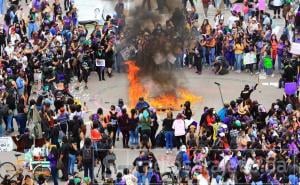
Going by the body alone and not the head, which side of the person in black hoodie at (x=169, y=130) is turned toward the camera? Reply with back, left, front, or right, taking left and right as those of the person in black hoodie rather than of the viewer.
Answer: back

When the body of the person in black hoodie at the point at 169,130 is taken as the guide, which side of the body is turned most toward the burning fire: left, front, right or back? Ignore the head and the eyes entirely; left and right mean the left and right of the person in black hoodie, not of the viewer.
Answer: front

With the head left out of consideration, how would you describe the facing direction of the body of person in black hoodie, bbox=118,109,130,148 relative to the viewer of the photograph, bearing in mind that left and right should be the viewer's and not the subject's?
facing away from the viewer

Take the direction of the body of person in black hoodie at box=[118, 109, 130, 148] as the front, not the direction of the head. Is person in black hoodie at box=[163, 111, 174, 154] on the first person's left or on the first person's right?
on the first person's right
